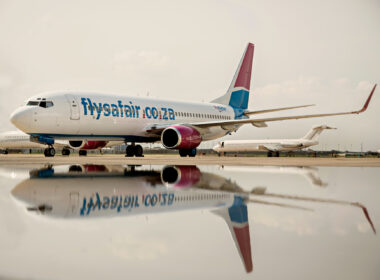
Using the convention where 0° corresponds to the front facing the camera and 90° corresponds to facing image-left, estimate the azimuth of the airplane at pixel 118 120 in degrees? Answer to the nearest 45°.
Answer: approximately 45°
